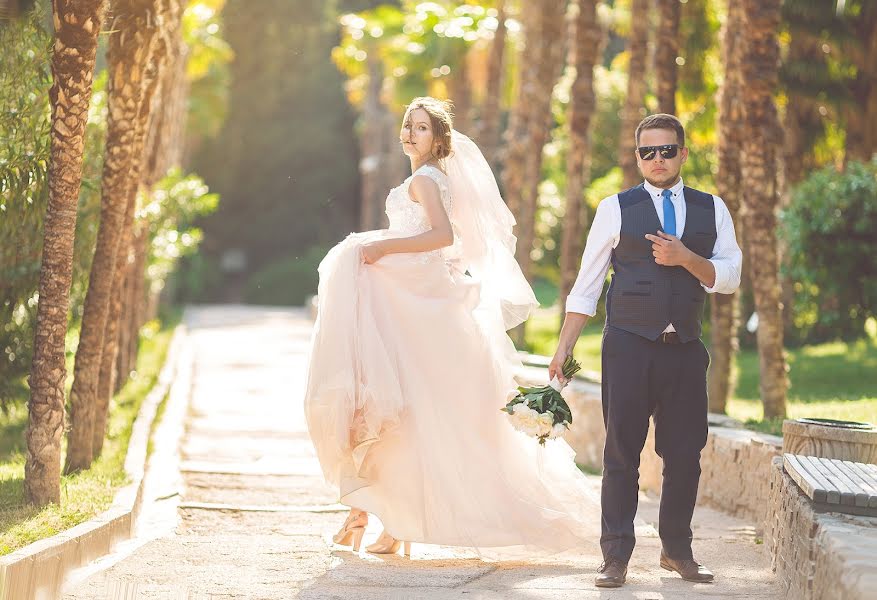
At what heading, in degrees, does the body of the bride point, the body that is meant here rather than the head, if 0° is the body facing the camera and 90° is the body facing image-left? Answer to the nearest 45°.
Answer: approximately 90°

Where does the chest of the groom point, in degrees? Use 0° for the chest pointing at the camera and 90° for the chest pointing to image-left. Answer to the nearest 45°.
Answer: approximately 0°
